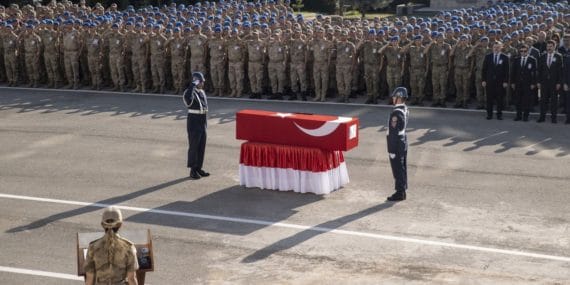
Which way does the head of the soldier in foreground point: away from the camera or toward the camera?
away from the camera

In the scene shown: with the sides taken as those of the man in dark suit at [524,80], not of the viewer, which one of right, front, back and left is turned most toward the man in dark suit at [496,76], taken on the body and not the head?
right

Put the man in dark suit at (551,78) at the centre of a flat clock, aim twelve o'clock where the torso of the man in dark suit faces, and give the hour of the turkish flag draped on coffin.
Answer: The turkish flag draped on coffin is roughly at 1 o'clock from the man in dark suit.

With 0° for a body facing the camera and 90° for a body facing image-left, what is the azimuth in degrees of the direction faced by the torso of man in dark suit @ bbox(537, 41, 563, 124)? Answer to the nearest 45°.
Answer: approximately 0°

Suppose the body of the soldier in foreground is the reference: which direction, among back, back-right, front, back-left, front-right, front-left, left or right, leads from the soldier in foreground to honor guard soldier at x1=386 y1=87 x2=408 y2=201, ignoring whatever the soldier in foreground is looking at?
front-right

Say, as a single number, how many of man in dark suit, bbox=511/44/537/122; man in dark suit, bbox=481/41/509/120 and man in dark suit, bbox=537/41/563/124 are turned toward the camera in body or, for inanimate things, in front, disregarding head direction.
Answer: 3

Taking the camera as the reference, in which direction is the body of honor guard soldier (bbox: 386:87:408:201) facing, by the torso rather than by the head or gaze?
to the viewer's left

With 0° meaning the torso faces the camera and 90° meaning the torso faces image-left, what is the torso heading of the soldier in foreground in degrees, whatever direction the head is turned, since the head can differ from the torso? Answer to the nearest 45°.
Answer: approximately 180°

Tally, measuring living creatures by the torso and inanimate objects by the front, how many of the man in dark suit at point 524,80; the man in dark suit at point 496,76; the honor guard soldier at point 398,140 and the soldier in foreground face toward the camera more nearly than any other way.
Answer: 2

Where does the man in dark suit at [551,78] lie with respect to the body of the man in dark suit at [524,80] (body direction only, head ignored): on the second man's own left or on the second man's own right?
on the second man's own left

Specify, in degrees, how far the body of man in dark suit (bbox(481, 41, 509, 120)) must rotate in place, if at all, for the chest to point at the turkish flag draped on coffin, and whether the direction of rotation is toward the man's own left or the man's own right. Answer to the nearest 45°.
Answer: approximately 45° to the man's own right

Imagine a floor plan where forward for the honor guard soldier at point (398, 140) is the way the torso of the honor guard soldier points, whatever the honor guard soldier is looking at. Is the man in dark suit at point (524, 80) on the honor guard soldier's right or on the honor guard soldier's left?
on the honor guard soldier's right
